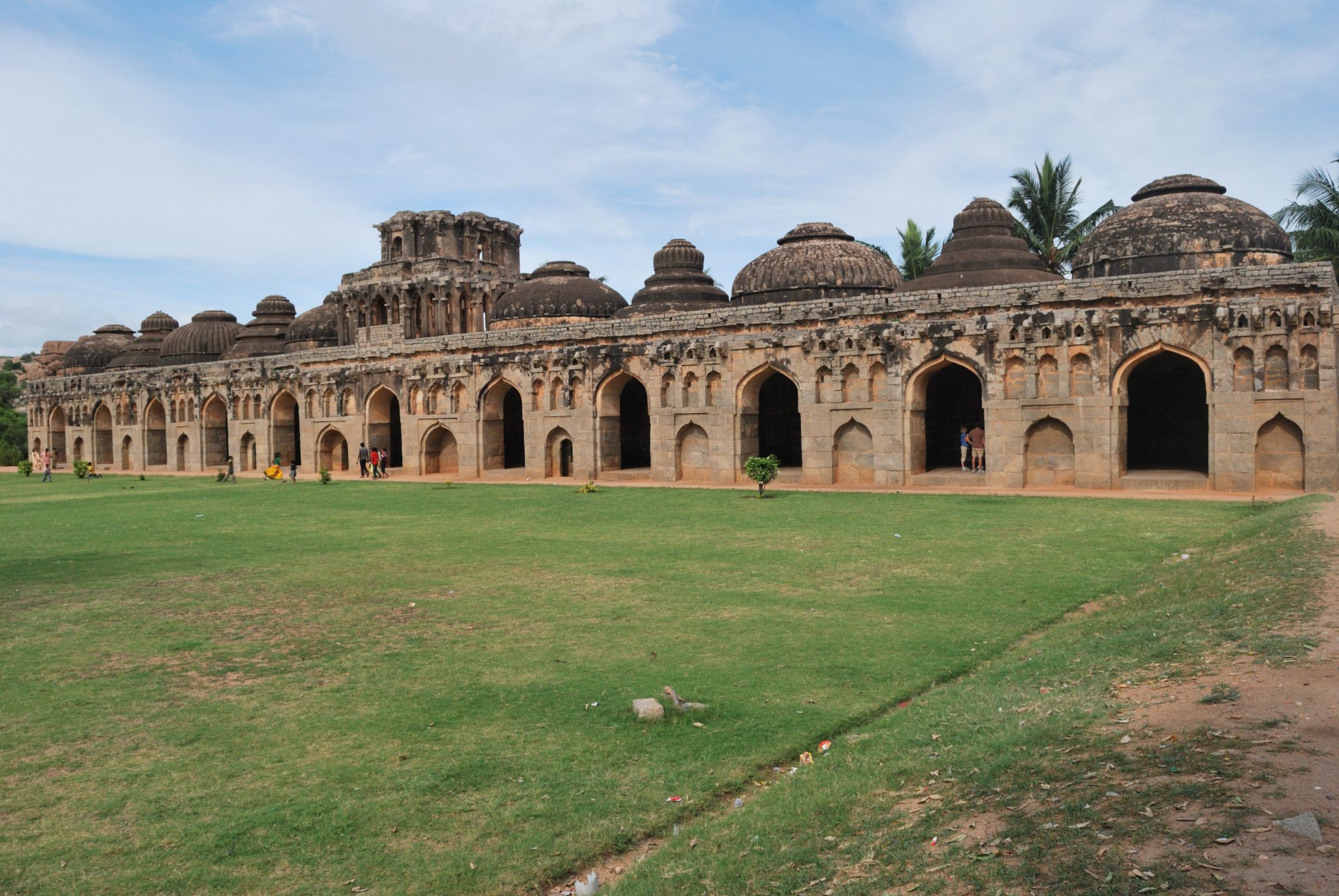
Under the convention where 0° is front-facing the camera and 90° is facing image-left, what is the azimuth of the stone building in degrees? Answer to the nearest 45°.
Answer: approximately 45°

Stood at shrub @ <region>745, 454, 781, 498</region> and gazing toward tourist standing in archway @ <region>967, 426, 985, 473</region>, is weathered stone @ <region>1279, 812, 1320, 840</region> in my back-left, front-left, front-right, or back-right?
back-right

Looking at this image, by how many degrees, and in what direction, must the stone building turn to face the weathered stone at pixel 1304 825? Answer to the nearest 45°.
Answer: approximately 45° to its left
